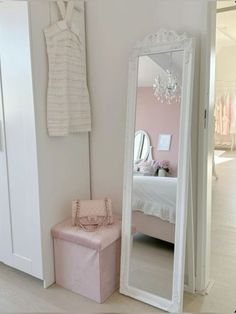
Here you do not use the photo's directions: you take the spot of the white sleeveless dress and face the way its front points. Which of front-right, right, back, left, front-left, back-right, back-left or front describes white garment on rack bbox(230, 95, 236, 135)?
left

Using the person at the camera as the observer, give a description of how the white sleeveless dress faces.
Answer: facing the viewer and to the right of the viewer

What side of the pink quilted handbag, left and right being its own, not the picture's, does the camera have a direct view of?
front

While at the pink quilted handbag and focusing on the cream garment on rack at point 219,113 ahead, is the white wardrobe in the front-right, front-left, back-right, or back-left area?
back-left

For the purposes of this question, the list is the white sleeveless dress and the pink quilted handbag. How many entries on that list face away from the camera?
0

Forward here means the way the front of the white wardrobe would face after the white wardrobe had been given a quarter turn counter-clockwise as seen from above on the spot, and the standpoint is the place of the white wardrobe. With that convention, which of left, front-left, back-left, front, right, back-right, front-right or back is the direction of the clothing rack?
left

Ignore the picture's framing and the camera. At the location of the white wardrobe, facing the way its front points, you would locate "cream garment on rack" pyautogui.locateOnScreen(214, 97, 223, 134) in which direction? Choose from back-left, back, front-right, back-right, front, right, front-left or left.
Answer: back

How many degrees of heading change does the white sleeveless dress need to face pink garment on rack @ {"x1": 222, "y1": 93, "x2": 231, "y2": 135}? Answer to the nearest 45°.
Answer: approximately 90° to its left

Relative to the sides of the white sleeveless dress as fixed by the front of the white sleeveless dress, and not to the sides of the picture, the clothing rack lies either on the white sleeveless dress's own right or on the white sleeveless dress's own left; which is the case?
on the white sleeveless dress's own left

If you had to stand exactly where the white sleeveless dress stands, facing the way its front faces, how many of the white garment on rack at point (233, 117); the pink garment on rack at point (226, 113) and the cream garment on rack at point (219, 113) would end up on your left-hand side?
3
